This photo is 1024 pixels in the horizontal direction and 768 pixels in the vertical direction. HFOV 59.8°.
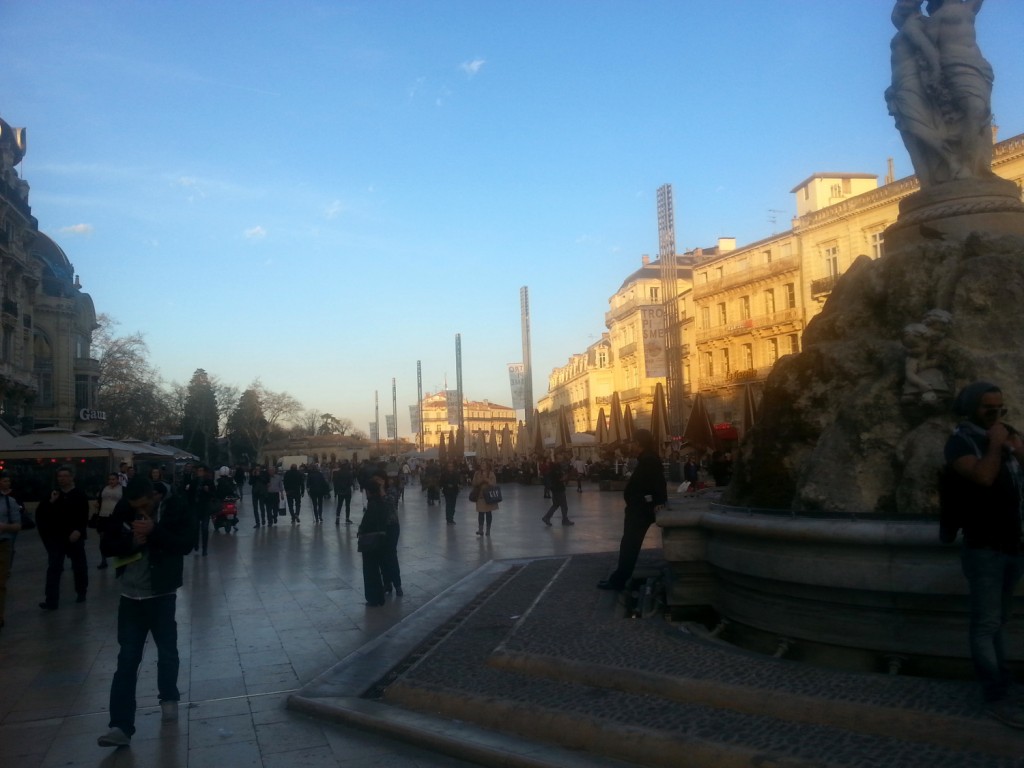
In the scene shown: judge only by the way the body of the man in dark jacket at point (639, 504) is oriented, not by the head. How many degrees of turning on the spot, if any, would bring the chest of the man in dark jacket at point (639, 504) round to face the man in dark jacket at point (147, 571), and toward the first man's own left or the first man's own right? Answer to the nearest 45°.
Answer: approximately 45° to the first man's own left

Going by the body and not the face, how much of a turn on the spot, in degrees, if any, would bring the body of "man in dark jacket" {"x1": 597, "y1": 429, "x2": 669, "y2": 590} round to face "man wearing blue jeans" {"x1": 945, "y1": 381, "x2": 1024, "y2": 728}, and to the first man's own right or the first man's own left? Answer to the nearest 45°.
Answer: approximately 90° to the first man's own left

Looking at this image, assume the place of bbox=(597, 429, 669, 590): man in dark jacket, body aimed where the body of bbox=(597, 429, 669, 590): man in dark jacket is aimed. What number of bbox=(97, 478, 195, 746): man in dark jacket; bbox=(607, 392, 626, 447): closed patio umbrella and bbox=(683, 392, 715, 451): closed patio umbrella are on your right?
2

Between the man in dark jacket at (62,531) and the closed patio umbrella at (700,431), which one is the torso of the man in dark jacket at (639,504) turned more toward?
the man in dark jacket

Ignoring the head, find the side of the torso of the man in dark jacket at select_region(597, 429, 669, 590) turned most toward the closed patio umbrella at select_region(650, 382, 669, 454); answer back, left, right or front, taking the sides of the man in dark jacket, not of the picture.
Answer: right

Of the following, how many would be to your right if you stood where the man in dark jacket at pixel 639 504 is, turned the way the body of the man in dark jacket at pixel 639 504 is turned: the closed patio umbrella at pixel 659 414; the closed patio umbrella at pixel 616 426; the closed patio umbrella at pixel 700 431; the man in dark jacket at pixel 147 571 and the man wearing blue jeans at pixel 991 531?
3

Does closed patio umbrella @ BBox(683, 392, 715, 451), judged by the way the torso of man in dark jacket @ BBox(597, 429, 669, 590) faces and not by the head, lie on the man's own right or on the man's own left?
on the man's own right

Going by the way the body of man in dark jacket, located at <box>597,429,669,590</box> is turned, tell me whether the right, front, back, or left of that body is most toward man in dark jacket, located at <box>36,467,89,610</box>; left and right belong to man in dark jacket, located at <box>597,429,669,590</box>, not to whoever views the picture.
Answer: front

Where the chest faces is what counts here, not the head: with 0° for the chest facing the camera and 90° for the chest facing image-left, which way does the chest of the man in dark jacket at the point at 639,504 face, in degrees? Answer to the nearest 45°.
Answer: approximately 90°

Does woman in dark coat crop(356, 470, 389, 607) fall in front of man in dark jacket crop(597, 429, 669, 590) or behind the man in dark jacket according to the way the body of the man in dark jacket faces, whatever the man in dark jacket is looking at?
in front

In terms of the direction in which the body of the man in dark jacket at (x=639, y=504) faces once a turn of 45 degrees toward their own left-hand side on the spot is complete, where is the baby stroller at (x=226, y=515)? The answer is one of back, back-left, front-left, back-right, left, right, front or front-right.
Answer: right

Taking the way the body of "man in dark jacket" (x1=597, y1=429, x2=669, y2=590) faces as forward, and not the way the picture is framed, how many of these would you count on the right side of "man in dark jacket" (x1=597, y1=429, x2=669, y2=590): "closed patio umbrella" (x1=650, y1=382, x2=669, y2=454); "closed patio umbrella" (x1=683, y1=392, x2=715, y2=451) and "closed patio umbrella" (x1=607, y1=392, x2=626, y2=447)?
3

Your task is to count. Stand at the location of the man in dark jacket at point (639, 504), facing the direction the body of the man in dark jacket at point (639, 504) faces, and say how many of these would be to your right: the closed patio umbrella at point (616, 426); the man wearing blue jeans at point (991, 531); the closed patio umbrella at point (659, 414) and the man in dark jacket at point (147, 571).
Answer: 2

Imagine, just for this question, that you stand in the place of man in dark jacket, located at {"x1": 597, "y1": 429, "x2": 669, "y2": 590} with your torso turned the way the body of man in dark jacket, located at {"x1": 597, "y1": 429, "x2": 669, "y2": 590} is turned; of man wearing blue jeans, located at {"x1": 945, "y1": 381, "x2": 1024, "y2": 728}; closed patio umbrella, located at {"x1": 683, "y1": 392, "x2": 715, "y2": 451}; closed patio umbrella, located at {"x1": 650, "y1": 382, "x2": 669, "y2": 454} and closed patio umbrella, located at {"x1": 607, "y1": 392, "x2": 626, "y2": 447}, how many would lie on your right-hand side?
3

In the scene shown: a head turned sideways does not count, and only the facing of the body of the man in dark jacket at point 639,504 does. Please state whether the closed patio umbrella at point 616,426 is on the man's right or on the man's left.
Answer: on the man's right

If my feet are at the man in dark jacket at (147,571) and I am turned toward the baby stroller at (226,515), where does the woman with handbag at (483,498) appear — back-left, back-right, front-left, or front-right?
front-right
